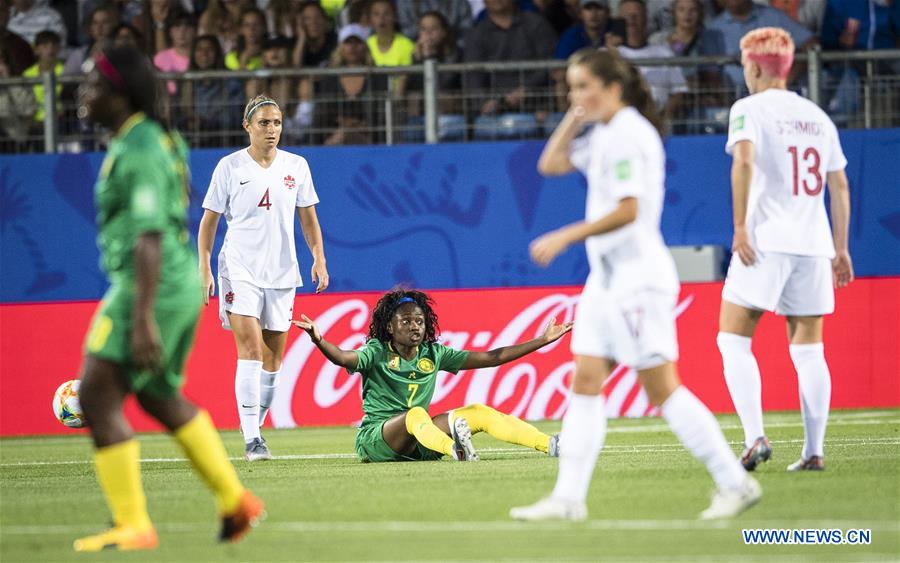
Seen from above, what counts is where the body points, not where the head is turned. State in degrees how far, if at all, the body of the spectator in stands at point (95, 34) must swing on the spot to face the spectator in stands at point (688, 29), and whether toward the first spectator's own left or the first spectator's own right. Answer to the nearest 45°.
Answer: approximately 90° to the first spectator's own left

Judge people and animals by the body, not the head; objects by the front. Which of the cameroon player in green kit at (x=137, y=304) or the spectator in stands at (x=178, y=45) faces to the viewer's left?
the cameroon player in green kit

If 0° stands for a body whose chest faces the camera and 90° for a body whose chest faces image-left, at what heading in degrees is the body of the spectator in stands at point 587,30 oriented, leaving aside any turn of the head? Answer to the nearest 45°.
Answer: approximately 0°

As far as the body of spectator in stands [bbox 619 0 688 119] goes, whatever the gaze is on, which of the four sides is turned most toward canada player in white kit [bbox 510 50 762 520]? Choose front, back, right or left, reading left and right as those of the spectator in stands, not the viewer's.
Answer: front

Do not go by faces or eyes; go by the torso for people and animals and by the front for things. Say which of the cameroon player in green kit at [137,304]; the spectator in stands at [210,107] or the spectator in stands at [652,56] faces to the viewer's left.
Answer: the cameroon player in green kit

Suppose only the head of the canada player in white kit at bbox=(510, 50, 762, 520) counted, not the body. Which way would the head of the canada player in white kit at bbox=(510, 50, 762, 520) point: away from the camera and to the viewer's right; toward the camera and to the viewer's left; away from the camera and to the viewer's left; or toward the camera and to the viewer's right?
toward the camera and to the viewer's left

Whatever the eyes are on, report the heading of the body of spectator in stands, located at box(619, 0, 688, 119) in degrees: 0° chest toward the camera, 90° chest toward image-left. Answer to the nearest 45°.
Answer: approximately 0°

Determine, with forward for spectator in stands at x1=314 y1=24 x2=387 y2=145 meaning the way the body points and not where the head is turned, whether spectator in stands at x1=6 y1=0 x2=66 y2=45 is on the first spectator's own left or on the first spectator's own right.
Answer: on the first spectator's own right

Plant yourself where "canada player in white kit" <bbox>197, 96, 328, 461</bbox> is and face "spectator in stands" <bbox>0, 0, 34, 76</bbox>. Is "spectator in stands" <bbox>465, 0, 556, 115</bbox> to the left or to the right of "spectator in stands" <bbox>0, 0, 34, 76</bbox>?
right

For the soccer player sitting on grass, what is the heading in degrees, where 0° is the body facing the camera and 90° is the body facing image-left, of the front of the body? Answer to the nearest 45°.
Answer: approximately 315°

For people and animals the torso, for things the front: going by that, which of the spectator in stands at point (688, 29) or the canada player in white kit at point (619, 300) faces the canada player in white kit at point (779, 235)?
the spectator in stands

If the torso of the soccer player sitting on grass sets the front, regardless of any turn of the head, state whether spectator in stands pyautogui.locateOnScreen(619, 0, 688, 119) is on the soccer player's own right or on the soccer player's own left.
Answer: on the soccer player's own left
